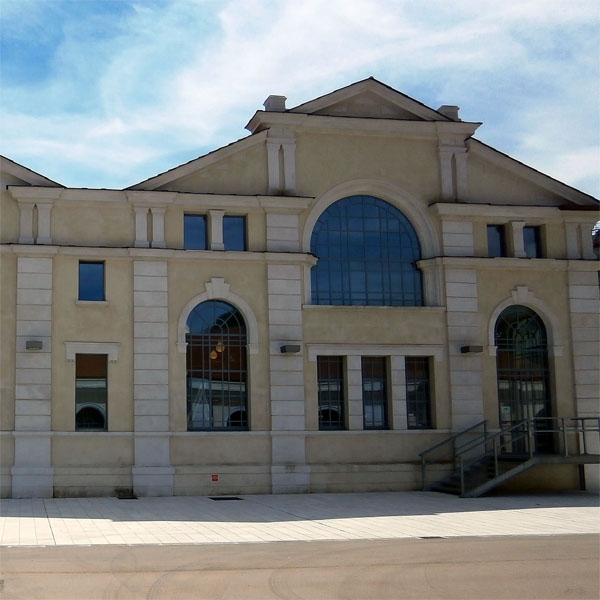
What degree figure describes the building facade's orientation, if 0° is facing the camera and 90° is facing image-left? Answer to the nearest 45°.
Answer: approximately 0°
